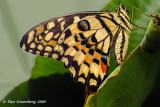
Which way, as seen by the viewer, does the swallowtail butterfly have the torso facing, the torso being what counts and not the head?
to the viewer's right
